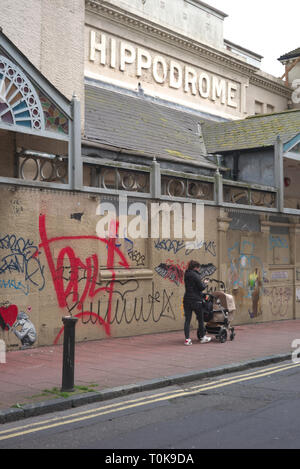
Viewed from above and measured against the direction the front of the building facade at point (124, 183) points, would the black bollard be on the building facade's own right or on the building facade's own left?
on the building facade's own right

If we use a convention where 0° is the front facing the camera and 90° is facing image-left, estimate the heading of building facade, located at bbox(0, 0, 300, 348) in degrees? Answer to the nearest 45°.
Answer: approximately 315°

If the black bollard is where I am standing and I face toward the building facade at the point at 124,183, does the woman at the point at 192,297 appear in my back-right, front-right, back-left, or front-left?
front-right
